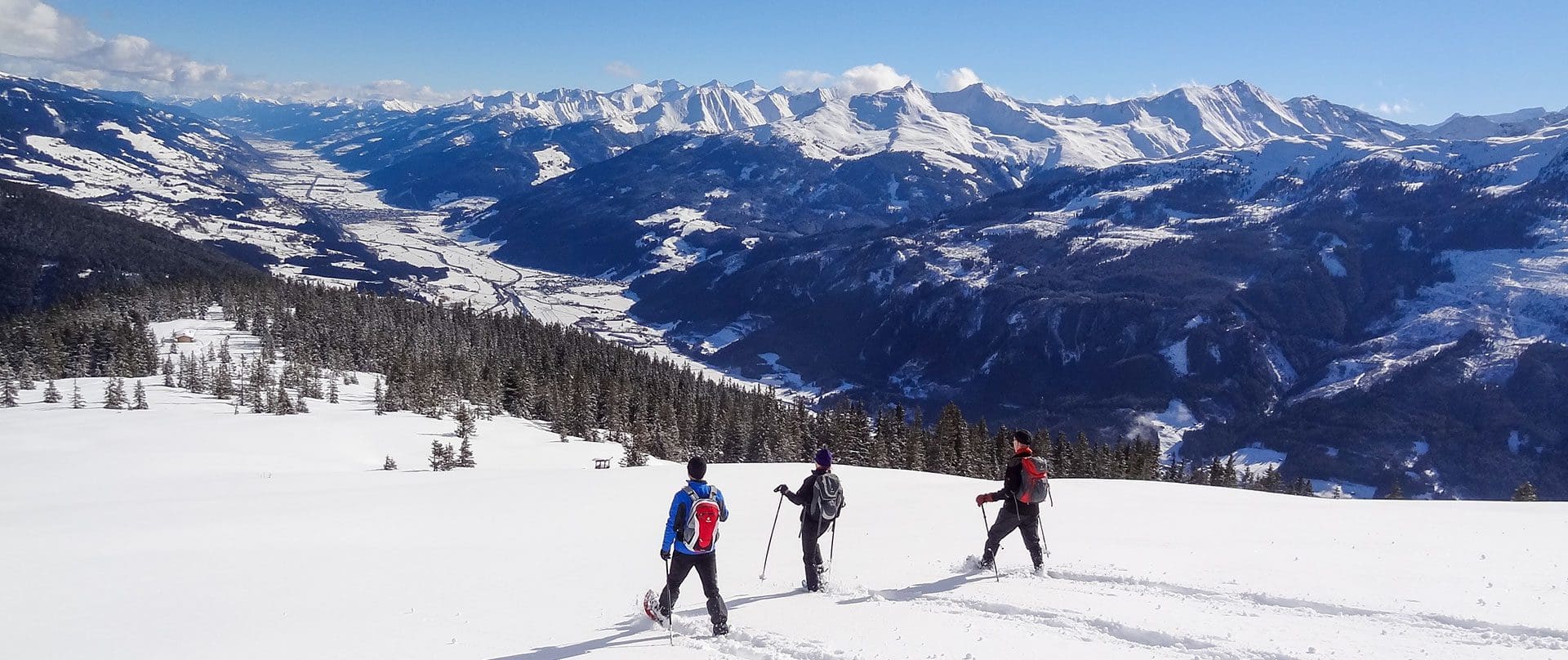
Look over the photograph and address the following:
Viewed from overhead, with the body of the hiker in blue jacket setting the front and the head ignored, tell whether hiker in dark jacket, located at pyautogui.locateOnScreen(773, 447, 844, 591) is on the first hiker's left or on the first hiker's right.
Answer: on the first hiker's right

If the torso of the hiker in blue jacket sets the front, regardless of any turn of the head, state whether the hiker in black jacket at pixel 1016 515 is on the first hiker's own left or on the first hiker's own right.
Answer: on the first hiker's own right

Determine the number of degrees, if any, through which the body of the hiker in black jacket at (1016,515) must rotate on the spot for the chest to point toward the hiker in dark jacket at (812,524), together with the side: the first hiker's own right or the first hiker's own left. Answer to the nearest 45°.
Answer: approximately 45° to the first hiker's own left

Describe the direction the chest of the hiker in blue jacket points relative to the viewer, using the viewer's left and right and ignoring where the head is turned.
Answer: facing away from the viewer and to the left of the viewer
